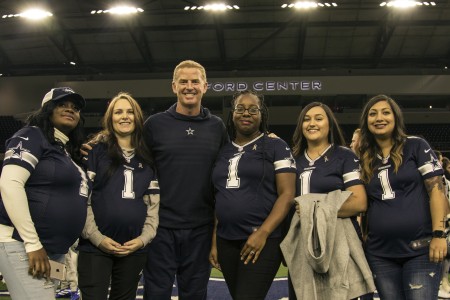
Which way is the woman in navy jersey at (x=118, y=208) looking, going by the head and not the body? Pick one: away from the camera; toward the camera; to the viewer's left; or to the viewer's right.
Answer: toward the camera

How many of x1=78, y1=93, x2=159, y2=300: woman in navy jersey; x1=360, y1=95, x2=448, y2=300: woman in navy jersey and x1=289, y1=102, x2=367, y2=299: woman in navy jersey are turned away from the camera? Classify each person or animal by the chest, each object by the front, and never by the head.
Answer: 0

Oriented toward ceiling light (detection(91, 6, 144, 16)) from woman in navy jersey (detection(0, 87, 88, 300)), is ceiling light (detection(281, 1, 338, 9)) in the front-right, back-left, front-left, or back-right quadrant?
front-right

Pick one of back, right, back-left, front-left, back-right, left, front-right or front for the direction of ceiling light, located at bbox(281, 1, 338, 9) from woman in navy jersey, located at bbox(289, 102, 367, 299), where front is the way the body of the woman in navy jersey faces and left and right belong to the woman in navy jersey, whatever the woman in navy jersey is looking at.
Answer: back-right

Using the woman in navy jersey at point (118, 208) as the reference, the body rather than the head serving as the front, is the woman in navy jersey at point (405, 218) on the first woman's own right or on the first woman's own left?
on the first woman's own left

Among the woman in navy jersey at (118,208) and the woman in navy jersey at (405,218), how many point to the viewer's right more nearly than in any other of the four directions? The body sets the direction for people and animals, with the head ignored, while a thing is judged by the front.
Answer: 0

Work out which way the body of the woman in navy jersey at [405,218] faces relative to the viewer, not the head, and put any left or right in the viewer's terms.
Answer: facing the viewer and to the left of the viewer

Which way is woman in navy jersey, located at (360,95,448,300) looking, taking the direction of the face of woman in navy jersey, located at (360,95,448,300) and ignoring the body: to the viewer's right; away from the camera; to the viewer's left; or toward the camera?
toward the camera

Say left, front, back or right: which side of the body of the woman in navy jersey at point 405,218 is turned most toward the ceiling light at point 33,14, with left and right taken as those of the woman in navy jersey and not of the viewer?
right

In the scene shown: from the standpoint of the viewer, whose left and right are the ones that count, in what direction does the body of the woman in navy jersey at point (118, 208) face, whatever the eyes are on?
facing the viewer

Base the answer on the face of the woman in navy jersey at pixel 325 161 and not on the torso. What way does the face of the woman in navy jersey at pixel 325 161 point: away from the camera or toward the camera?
toward the camera

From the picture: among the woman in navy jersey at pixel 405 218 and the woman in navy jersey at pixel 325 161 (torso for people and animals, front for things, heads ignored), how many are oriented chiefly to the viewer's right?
0

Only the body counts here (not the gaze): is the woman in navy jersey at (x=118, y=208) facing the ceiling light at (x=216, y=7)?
no

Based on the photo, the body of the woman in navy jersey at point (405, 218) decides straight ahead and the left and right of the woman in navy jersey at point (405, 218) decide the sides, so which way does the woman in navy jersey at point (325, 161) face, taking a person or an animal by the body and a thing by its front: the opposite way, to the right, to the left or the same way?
the same way
